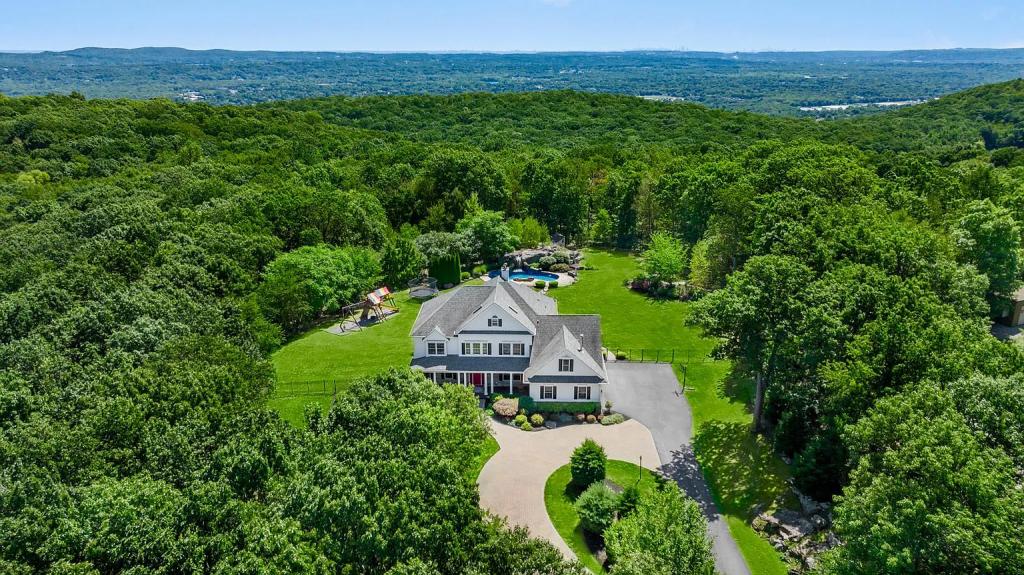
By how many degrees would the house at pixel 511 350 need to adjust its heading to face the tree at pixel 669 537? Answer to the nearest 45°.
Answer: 0° — it already faces it

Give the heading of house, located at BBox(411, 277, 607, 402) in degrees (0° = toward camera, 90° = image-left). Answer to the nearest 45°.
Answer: approximately 0°

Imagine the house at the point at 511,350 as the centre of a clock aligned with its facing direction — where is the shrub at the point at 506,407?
The shrub is roughly at 12 o'clock from the house.

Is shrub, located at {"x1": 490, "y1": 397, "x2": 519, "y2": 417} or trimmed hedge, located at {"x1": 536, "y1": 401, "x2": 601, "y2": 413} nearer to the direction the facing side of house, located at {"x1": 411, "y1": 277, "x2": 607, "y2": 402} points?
the shrub

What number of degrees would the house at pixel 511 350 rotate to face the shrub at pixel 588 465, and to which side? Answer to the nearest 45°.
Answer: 0° — it already faces it
